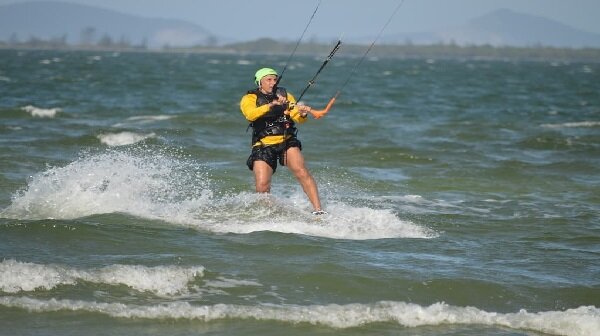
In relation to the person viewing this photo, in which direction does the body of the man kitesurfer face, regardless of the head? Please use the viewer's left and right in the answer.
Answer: facing the viewer and to the right of the viewer

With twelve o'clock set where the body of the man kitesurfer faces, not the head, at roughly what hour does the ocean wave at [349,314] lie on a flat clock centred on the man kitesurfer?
The ocean wave is roughly at 1 o'clock from the man kitesurfer.

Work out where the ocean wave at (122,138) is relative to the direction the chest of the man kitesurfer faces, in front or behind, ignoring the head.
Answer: behind

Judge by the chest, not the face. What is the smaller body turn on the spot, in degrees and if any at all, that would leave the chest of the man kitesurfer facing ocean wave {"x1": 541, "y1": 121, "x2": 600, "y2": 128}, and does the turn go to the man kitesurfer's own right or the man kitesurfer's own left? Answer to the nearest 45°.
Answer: approximately 90° to the man kitesurfer's own left

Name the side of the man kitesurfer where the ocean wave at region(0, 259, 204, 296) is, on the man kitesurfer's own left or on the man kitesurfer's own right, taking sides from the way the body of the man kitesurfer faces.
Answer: on the man kitesurfer's own right
